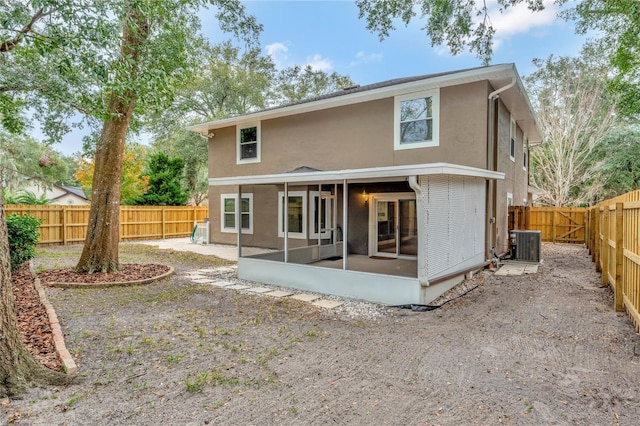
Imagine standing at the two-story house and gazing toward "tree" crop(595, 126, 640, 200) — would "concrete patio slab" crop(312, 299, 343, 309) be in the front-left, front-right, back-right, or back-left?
back-right

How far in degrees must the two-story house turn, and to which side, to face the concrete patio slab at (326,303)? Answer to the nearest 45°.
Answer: approximately 135° to its right

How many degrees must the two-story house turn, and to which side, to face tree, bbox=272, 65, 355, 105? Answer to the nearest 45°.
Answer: approximately 45° to its left

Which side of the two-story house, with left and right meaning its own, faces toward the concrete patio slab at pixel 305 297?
back

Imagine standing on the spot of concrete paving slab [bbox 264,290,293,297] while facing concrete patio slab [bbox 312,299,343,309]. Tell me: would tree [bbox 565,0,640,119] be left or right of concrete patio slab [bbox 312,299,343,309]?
left

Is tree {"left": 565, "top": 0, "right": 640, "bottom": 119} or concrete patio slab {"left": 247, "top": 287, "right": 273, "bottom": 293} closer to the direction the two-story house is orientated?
the tree

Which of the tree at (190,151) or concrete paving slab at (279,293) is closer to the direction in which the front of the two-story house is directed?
the tree

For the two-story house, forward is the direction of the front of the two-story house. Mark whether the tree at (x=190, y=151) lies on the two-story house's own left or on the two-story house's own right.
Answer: on the two-story house's own left

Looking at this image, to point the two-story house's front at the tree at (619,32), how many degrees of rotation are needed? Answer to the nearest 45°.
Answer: approximately 45° to its right

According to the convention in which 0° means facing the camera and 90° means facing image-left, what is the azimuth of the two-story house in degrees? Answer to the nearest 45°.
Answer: approximately 225°

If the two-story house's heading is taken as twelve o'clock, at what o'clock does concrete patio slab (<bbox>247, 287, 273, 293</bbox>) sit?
The concrete patio slab is roughly at 6 o'clock from the two-story house.

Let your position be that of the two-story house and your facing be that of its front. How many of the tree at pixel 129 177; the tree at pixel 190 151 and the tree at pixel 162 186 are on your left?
3
